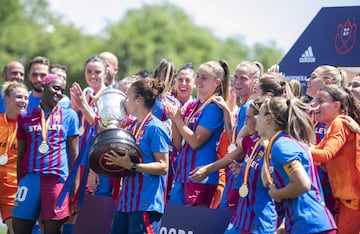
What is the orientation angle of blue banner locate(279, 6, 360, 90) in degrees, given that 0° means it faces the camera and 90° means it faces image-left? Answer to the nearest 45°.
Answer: approximately 0°

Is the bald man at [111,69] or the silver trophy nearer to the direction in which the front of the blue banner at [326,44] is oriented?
the silver trophy

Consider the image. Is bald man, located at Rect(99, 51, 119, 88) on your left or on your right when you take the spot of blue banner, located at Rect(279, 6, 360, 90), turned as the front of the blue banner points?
on your right

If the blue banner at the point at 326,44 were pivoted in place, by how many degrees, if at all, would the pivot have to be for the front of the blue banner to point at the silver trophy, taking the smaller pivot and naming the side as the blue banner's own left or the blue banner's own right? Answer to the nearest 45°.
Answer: approximately 45° to the blue banner's own right
